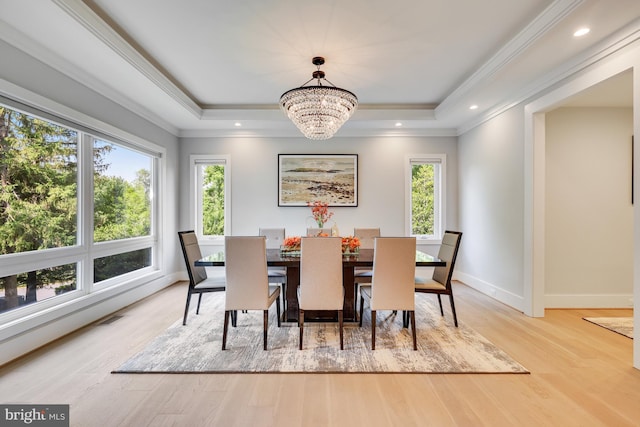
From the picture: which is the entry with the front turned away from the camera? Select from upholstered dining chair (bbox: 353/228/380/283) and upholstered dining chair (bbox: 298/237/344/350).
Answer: upholstered dining chair (bbox: 298/237/344/350)

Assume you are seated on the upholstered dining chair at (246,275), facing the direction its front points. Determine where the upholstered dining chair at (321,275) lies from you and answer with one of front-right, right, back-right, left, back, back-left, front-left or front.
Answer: right

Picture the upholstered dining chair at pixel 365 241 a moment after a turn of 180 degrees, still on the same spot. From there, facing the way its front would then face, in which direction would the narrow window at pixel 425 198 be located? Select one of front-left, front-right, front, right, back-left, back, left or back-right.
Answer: front-right

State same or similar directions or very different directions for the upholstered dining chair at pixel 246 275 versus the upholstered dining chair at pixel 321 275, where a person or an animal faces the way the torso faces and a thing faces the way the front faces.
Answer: same or similar directions

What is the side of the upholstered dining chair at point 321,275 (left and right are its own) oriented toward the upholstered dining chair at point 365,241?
front

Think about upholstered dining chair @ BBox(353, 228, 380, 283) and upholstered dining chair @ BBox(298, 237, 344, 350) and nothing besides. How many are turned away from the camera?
1

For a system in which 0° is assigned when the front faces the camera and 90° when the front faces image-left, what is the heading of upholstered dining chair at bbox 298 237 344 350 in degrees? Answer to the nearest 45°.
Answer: approximately 180°

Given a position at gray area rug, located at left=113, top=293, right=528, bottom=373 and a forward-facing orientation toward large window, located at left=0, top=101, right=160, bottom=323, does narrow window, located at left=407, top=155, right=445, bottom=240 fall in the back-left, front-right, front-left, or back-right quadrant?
back-right

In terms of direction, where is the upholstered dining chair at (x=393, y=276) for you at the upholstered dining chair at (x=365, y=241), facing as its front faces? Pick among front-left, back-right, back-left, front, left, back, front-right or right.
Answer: front

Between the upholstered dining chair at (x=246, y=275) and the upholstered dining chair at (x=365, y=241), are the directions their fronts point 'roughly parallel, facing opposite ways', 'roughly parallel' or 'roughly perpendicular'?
roughly parallel, facing opposite ways

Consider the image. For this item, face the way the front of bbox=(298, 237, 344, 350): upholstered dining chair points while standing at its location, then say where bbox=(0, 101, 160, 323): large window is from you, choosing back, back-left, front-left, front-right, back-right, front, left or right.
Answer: left

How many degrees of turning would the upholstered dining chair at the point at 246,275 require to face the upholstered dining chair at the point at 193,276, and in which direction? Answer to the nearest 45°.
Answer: approximately 45° to its left

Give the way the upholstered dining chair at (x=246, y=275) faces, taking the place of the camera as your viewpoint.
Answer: facing away from the viewer

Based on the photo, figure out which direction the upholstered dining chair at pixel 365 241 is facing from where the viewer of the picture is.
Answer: facing the viewer

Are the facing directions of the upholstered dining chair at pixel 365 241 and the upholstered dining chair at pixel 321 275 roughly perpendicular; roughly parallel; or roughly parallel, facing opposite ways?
roughly parallel, facing opposite ways

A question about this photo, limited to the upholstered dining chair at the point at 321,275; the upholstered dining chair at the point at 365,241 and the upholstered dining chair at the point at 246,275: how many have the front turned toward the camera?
1
